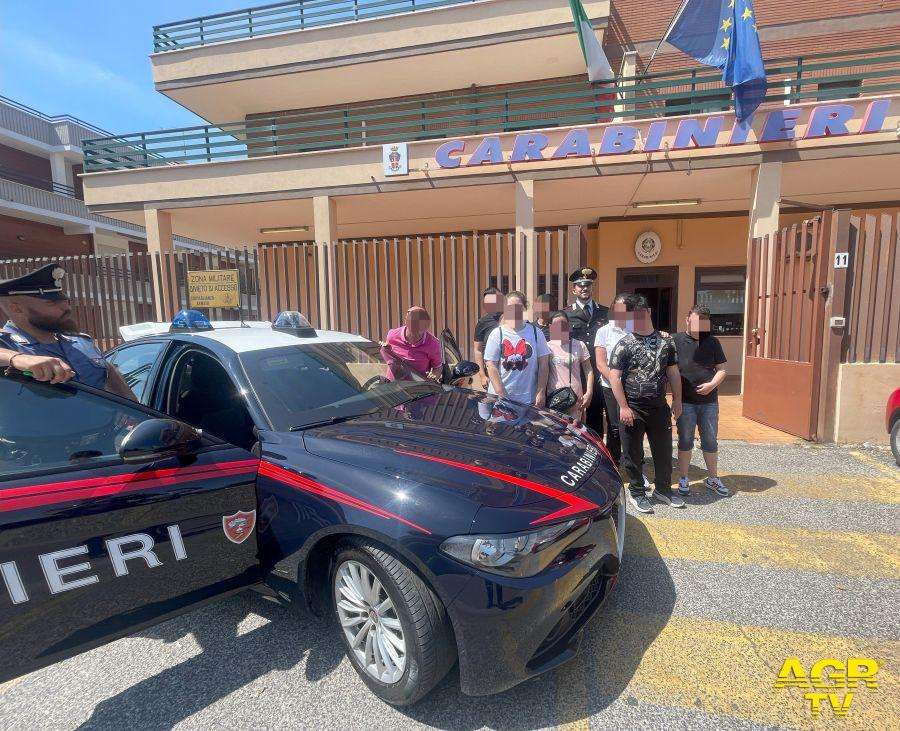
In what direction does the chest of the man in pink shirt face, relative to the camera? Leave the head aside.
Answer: toward the camera

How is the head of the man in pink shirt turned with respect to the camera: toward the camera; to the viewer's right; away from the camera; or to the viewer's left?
toward the camera

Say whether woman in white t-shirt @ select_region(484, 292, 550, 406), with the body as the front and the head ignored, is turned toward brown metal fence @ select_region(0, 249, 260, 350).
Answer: no

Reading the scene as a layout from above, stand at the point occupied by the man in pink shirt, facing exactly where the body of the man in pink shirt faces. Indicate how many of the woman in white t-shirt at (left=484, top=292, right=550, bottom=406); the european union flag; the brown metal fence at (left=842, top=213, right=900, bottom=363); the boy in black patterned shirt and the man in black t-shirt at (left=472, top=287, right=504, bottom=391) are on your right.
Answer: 0

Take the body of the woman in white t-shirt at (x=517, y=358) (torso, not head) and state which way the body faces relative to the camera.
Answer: toward the camera

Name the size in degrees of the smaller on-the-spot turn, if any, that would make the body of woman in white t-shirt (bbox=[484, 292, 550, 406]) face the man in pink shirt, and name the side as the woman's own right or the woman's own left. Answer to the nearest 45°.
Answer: approximately 90° to the woman's own right

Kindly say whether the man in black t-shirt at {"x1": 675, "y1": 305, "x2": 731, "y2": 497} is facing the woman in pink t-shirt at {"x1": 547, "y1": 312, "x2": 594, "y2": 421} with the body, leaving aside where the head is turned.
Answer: no

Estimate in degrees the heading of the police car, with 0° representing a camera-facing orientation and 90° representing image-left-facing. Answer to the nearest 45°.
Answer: approximately 315°

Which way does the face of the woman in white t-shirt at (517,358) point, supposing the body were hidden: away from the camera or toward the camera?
toward the camera

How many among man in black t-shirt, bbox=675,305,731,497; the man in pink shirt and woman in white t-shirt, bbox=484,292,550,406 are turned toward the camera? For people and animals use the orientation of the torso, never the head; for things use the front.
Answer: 3

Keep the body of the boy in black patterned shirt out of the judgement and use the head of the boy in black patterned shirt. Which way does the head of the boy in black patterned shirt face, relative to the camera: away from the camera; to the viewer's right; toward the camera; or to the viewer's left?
toward the camera

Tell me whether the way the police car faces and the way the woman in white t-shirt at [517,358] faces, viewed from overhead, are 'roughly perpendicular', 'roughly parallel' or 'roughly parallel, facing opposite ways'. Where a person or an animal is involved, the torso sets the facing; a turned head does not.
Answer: roughly perpendicular

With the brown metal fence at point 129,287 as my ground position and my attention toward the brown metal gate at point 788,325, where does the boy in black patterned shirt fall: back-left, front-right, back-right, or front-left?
front-right

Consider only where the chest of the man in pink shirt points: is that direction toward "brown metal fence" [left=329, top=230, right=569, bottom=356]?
no

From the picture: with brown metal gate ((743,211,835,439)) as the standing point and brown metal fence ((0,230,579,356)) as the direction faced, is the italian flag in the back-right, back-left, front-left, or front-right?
front-right

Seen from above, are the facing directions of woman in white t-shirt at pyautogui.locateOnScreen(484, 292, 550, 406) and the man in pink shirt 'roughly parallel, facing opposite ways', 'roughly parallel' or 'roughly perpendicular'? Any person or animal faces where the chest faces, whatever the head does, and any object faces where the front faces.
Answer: roughly parallel

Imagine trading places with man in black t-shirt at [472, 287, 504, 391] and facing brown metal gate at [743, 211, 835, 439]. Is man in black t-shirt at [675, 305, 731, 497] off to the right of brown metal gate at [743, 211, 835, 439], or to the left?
right

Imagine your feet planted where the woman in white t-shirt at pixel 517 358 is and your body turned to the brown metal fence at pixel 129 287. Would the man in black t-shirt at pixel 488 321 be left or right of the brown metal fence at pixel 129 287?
right

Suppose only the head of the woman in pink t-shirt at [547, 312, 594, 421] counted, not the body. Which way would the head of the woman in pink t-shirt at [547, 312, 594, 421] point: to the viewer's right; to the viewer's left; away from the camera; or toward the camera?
toward the camera

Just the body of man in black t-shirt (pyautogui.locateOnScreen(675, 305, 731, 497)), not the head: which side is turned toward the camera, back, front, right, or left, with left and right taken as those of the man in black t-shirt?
front

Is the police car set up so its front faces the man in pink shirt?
no

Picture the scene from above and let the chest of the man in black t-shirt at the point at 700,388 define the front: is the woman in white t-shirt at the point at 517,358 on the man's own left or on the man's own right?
on the man's own right
